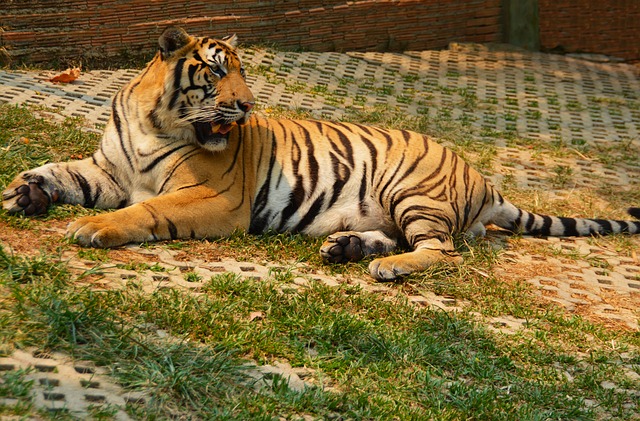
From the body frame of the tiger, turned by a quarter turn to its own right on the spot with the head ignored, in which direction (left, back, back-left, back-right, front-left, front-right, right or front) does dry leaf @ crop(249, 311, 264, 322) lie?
back

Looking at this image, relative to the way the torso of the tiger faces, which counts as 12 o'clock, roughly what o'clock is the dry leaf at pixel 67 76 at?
The dry leaf is roughly at 2 o'clock from the tiger.

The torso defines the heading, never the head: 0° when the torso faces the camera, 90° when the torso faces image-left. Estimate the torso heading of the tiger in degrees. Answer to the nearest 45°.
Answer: approximately 90°
